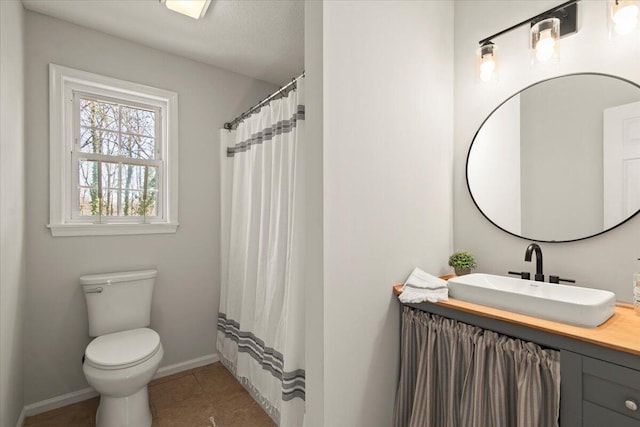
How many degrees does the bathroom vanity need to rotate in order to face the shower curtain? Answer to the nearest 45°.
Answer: approximately 45° to its right

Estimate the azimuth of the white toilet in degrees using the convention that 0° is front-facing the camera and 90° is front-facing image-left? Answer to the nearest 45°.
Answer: approximately 0°

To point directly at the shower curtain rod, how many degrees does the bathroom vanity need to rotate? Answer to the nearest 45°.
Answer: approximately 45° to its right

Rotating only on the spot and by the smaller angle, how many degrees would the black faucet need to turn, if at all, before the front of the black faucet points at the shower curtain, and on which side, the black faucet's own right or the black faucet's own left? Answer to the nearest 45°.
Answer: approximately 45° to the black faucet's own right

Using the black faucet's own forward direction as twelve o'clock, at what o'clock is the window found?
The window is roughly at 1 o'clock from the black faucet.

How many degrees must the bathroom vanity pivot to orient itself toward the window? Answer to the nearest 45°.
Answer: approximately 45° to its right

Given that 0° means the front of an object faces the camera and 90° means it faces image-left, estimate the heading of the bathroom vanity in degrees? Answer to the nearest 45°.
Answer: approximately 45°

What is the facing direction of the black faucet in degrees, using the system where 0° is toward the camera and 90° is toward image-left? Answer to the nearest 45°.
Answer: approximately 45°

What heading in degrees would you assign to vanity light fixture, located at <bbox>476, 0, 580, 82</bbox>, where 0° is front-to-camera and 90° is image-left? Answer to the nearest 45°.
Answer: approximately 45°
